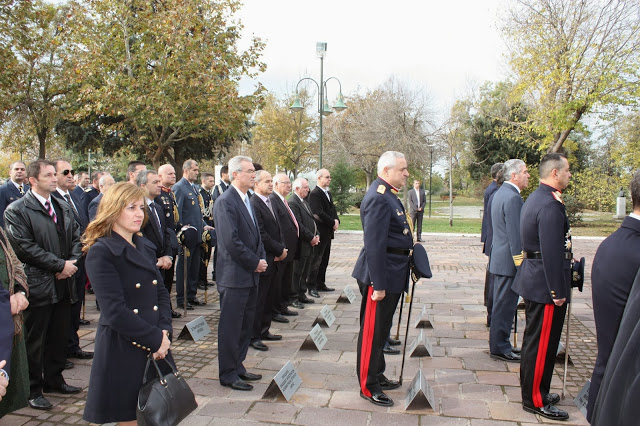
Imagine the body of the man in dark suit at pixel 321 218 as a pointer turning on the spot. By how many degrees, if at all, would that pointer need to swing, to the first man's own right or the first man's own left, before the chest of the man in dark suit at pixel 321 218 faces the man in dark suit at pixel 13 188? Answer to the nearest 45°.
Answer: approximately 90° to the first man's own right

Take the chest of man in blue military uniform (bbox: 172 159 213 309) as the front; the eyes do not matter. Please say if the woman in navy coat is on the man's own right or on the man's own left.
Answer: on the man's own right

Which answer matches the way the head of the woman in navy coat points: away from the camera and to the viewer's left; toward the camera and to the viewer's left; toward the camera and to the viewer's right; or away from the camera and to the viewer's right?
toward the camera and to the viewer's right

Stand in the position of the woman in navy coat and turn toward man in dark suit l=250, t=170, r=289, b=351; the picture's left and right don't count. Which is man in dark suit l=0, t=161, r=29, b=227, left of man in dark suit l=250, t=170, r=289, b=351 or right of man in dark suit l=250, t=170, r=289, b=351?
left

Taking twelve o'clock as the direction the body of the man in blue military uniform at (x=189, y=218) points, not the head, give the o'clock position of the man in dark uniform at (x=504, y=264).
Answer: the man in dark uniform at (x=504, y=264) is roughly at 12 o'clock from the man in blue military uniform at (x=189, y=218).

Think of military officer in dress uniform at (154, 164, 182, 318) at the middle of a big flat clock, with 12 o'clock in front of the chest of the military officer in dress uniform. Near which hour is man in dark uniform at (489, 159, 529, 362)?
The man in dark uniform is roughly at 12 o'clock from the military officer in dress uniform.

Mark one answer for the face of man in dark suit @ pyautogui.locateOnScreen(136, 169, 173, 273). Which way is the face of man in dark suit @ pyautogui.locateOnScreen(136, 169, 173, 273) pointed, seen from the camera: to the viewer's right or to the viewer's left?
to the viewer's right

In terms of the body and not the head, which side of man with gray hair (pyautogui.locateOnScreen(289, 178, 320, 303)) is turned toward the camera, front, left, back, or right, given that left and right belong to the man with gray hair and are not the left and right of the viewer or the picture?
right

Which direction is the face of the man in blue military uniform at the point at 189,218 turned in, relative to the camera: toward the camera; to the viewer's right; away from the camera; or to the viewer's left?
to the viewer's right
